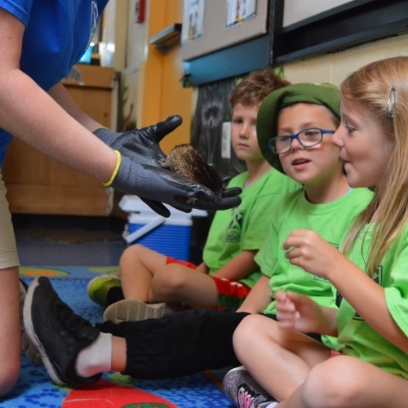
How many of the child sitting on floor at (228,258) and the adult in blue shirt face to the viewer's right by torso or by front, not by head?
1

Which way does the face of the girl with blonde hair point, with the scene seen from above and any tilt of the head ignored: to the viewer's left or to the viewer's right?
to the viewer's left

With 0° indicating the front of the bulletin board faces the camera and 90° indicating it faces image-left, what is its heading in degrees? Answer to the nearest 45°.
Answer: approximately 45°

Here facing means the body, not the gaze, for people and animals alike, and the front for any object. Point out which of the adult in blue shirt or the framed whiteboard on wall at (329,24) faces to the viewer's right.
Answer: the adult in blue shirt

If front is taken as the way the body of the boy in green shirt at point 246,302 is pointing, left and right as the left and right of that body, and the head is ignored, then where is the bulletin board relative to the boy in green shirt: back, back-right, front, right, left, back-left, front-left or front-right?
back-right

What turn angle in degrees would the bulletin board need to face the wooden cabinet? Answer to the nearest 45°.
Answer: approximately 90° to its right

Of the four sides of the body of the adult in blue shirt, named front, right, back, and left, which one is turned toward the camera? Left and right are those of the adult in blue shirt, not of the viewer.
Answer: right

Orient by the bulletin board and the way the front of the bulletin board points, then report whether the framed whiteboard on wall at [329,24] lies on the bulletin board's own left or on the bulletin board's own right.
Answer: on the bulletin board's own left
